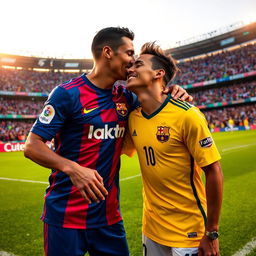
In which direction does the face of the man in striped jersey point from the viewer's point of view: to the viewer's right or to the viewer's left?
to the viewer's right

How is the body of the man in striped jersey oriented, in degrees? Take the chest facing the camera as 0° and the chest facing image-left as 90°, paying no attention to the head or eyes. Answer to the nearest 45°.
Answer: approximately 315°
